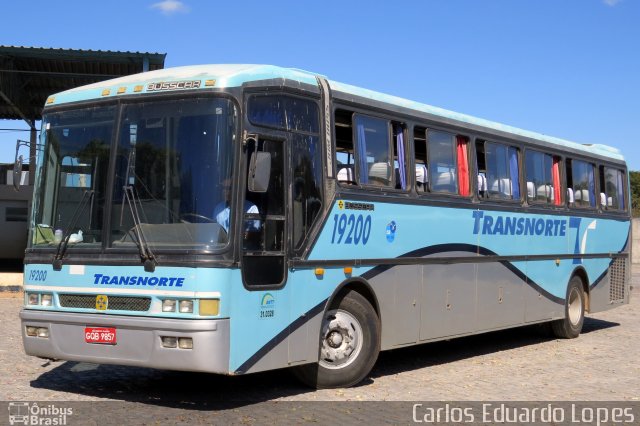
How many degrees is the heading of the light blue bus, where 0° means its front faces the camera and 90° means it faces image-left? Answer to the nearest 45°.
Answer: approximately 45°
